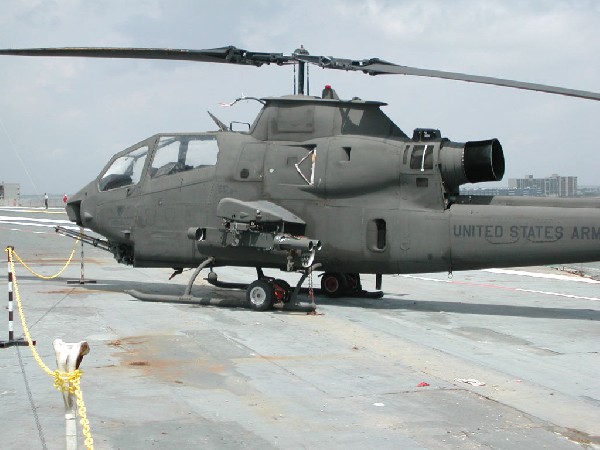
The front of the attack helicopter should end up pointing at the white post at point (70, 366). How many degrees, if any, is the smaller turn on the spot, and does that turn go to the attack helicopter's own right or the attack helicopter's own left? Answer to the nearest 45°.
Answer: approximately 90° to the attack helicopter's own left

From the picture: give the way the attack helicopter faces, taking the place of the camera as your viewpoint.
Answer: facing to the left of the viewer
